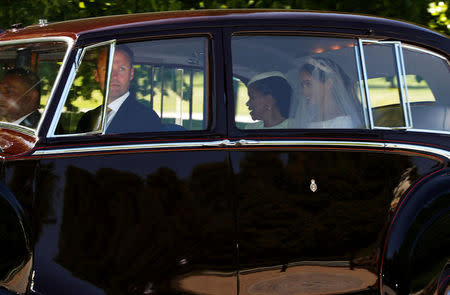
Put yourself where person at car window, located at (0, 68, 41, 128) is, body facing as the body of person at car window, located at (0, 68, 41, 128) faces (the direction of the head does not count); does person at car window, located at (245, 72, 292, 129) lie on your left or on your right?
on your left

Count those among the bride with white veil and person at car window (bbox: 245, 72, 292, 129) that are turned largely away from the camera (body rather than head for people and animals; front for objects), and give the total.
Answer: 0

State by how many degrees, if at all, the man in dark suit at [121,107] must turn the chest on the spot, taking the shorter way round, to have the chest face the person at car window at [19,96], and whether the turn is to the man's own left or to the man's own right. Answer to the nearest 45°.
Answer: approximately 90° to the man's own right

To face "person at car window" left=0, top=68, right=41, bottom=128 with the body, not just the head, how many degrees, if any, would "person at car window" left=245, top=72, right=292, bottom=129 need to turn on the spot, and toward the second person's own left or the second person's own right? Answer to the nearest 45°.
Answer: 0° — they already face them

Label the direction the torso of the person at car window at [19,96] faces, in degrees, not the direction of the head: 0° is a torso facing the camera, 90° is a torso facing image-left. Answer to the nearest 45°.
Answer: approximately 45°

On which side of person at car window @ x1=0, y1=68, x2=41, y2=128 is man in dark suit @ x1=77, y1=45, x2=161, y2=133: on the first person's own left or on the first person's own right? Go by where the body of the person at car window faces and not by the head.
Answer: on the first person's own left

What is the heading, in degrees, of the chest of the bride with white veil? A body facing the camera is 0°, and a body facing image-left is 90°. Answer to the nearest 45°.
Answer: approximately 45°

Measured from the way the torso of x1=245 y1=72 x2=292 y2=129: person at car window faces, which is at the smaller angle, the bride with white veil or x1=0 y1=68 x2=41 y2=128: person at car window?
the person at car window

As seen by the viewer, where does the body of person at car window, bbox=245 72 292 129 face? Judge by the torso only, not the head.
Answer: to the viewer's left

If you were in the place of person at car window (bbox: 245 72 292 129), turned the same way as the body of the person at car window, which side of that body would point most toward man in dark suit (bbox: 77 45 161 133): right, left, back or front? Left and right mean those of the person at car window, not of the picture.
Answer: front
